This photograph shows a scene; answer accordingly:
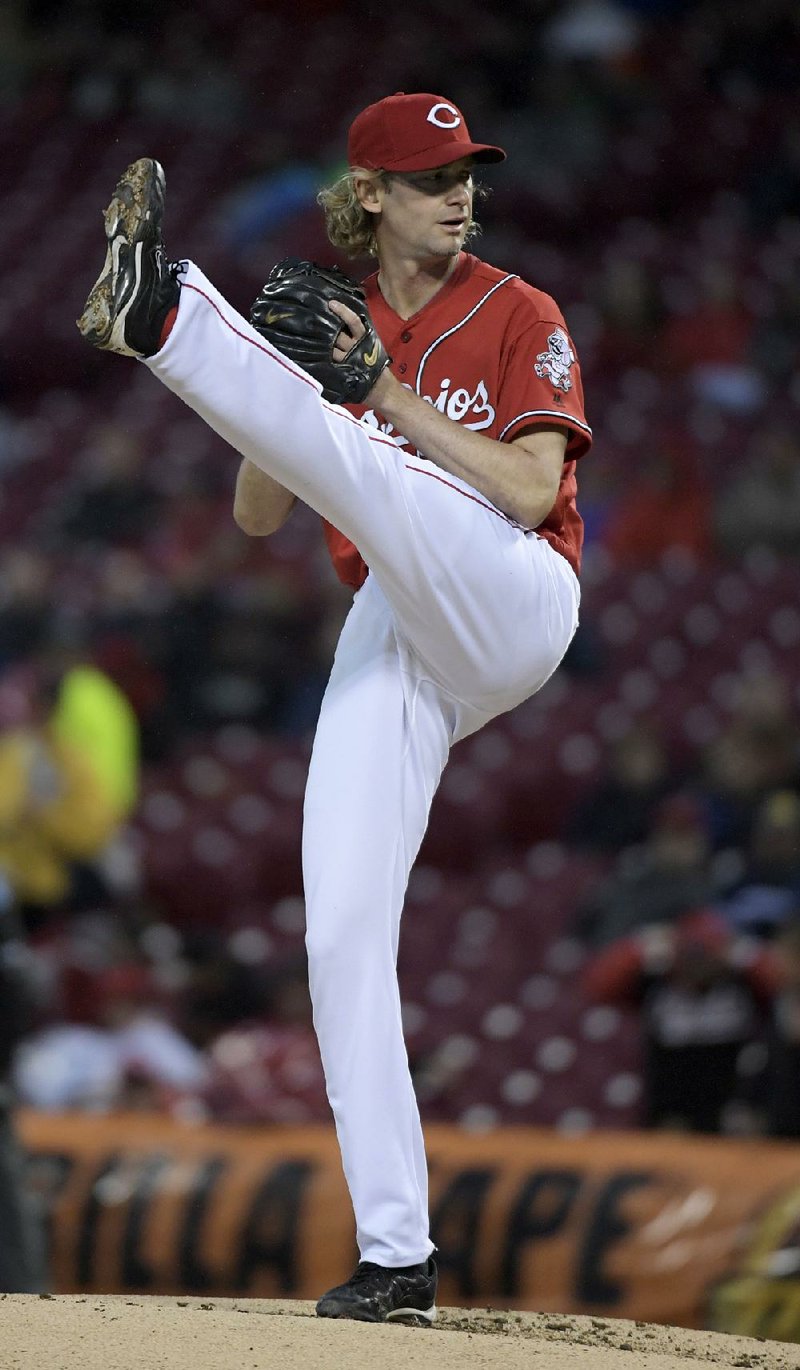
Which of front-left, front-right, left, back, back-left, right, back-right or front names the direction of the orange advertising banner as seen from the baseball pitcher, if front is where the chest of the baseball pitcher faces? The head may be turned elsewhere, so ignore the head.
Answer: back-right

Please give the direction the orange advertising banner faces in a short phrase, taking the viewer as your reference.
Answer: facing the viewer

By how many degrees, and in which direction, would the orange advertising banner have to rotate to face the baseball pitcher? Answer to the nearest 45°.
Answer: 0° — it already faces them

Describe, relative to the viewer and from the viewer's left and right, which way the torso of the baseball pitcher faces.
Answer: facing the viewer and to the left of the viewer

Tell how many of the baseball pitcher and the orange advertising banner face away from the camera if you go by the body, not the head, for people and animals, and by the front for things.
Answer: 0
